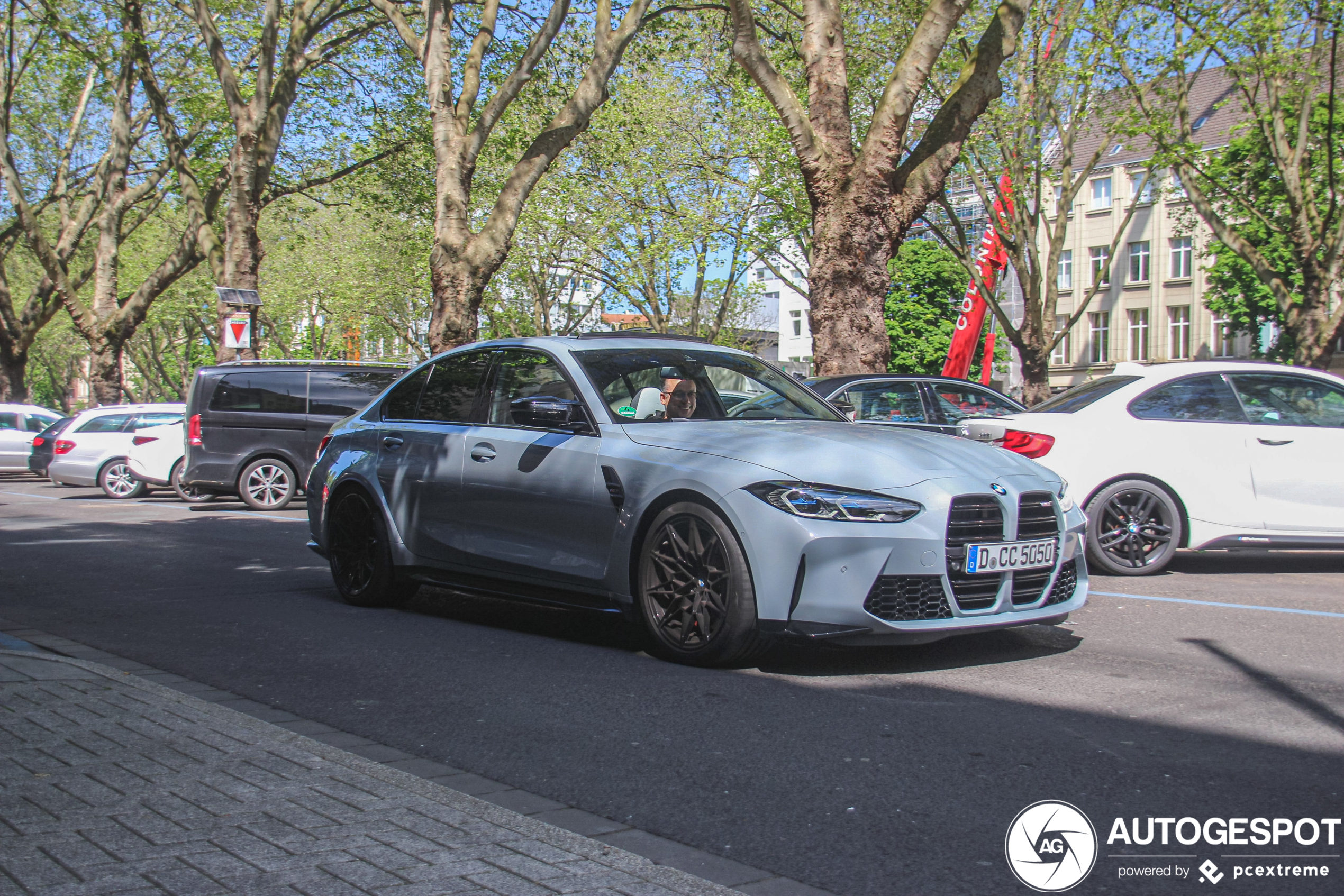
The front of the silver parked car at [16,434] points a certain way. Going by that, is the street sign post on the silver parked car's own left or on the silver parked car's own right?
on the silver parked car's own right

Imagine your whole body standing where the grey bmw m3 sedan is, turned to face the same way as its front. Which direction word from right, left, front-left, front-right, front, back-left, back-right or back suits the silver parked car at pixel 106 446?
back

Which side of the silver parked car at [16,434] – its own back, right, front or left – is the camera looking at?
right

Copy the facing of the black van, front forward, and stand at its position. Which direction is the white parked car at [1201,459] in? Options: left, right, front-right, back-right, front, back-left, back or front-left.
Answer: front-right

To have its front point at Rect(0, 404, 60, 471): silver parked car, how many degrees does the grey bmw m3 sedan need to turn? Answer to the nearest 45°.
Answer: approximately 180°

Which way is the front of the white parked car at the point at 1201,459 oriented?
to the viewer's right
